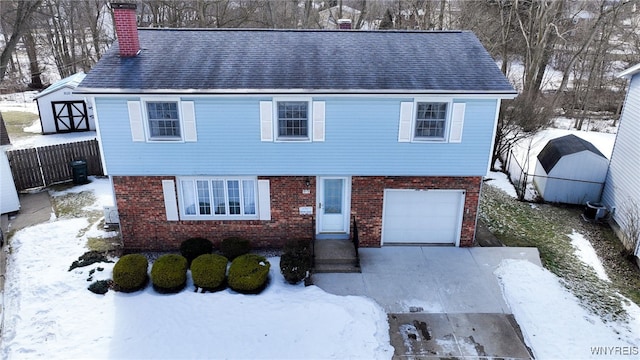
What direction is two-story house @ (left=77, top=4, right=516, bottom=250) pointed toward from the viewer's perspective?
toward the camera

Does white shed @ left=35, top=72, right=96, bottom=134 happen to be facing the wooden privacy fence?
yes

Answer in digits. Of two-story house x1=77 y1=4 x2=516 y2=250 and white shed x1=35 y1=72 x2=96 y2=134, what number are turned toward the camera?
2

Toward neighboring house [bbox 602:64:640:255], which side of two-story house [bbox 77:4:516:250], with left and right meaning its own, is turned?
left

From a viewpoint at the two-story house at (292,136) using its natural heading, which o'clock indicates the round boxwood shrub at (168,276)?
The round boxwood shrub is roughly at 2 o'clock from the two-story house.

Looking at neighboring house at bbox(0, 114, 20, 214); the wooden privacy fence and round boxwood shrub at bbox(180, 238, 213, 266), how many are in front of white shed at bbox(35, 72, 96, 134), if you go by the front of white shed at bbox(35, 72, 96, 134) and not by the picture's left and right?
3

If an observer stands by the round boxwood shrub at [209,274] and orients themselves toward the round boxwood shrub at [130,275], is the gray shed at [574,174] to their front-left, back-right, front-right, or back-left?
back-right

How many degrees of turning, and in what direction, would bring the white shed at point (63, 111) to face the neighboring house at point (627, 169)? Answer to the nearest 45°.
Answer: approximately 45° to its left

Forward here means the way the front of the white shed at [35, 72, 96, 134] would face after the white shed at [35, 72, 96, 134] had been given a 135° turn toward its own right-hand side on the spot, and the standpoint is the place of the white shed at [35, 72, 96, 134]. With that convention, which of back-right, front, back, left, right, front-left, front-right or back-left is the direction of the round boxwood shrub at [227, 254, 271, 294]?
back-left

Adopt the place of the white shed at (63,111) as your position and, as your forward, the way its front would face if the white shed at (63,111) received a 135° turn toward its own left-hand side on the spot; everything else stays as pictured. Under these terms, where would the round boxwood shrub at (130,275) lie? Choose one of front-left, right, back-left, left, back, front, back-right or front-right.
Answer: back-right

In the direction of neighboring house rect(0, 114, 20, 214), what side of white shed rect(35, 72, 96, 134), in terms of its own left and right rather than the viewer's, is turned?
front

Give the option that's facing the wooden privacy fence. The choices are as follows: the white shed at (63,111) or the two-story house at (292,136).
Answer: the white shed

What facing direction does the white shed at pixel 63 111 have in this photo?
toward the camera
